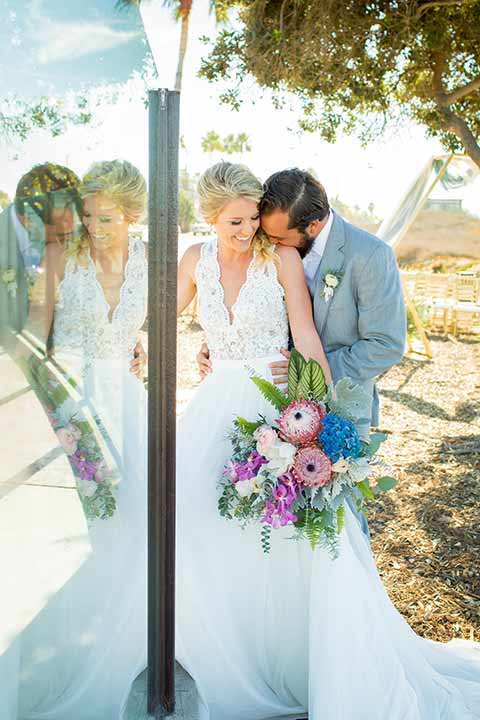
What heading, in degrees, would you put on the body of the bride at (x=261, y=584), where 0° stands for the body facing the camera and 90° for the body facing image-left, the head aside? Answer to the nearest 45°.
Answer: approximately 0°

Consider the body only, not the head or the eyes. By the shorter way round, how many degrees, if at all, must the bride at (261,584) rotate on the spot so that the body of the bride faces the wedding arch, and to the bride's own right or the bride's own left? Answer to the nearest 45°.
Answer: approximately 180°

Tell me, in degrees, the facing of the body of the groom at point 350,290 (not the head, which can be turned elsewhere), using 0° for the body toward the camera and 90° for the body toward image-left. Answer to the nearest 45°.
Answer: approximately 45°
